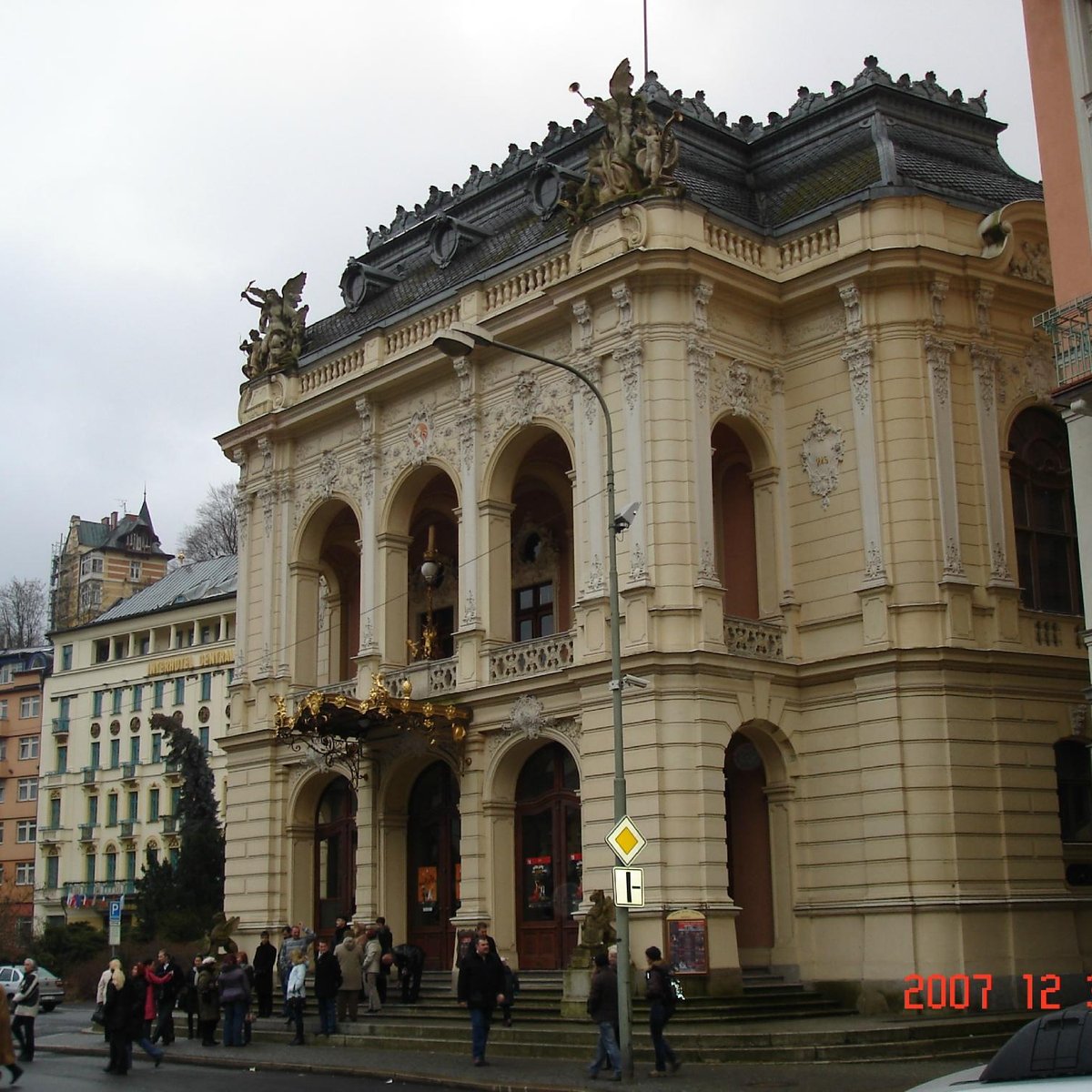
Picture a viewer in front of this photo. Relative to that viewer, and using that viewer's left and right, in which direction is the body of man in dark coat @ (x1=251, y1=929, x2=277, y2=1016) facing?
facing the viewer

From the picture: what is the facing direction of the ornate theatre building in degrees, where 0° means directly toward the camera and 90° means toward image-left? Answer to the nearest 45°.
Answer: approximately 45°

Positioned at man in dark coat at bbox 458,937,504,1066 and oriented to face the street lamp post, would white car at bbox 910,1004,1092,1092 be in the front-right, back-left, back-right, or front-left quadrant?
front-right

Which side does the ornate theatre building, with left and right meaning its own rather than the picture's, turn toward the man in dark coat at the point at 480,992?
front

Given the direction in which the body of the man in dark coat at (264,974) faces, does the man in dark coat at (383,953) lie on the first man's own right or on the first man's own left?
on the first man's own left

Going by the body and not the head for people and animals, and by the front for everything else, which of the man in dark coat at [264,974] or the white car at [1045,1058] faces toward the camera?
the man in dark coat

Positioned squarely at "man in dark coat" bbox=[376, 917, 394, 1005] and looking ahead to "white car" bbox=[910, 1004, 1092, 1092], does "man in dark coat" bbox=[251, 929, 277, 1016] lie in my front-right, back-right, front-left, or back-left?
back-right
